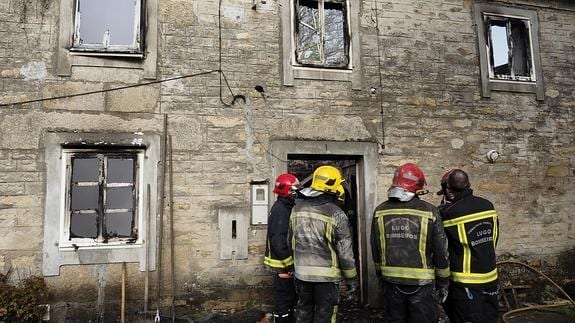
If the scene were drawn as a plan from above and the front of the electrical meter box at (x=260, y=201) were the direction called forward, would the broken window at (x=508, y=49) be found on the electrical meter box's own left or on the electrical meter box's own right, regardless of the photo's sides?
on the electrical meter box's own left

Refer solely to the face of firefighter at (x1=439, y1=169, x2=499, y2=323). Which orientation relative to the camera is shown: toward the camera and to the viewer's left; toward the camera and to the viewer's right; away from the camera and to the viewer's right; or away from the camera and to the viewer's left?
away from the camera and to the viewer's left

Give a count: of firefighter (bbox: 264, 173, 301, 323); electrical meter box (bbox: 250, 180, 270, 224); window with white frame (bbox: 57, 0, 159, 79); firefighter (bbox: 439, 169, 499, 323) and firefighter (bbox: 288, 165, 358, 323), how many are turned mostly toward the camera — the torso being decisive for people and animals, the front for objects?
2

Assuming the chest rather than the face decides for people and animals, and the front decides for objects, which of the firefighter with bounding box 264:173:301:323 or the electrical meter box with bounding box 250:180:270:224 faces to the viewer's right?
the firefighter

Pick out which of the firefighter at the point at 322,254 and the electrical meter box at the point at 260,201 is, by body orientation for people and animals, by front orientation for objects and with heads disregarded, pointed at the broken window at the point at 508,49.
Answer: the firefighter

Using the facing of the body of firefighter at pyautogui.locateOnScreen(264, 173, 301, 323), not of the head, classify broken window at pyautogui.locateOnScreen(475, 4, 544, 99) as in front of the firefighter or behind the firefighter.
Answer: in front

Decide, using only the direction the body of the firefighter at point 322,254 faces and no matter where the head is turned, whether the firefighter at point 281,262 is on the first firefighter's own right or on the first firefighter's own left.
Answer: on the first firefighter's own left
